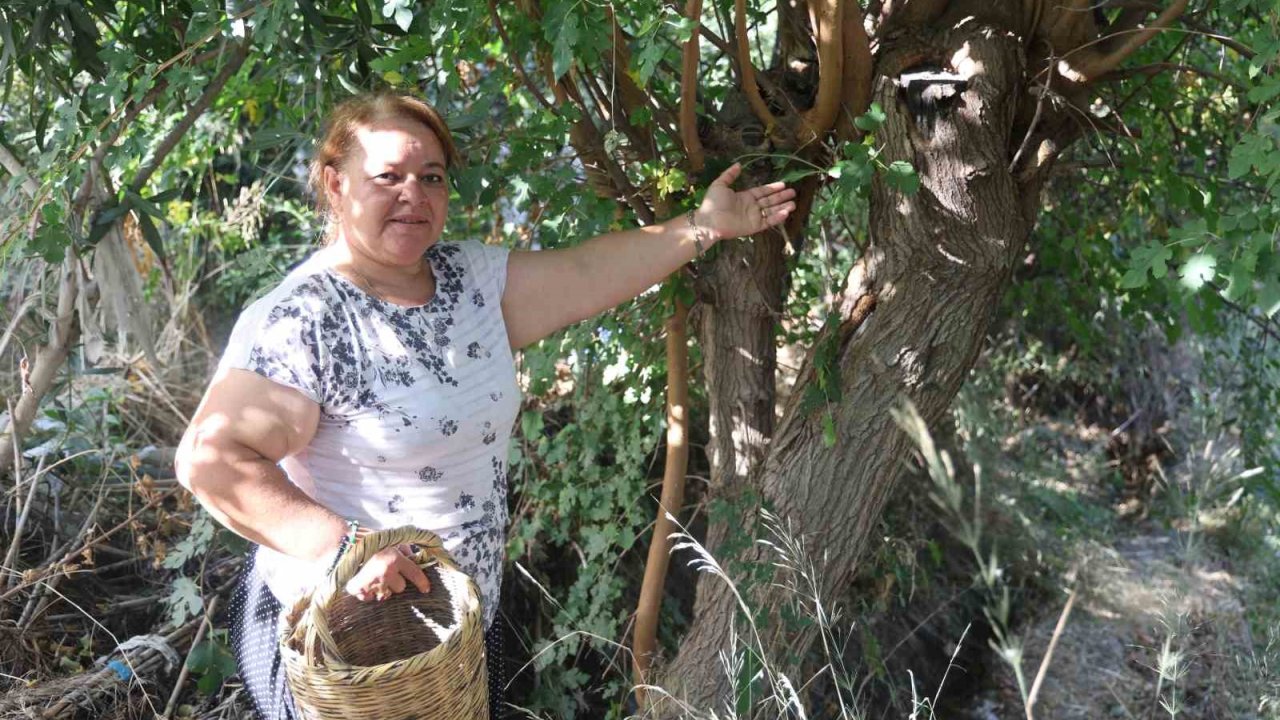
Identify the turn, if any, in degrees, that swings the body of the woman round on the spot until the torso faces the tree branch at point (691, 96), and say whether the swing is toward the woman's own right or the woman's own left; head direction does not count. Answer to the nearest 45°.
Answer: approximately 90° to the woman's own left

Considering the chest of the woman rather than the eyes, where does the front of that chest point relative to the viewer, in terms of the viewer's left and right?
facing the viewer and to the right of the viewer

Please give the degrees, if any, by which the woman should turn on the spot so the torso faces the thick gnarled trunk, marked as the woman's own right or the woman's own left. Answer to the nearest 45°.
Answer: approximately 45° to the woman's own left
